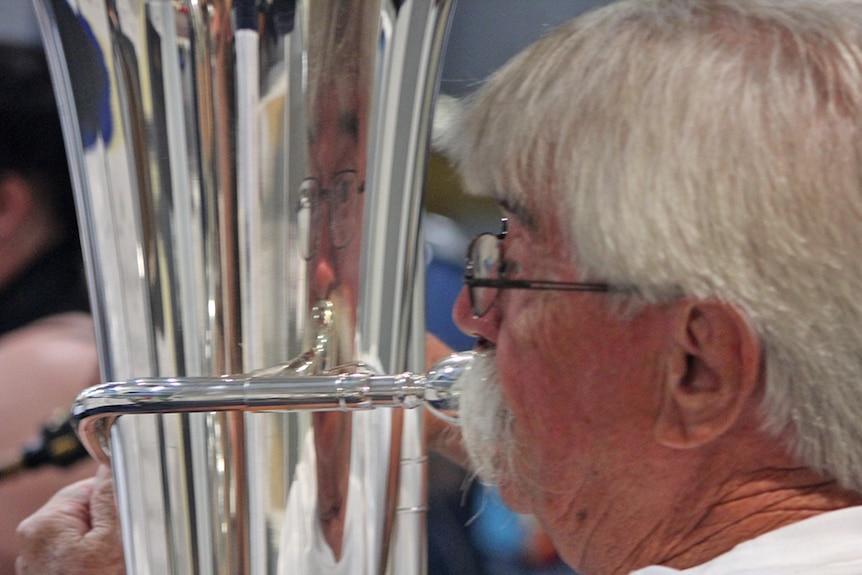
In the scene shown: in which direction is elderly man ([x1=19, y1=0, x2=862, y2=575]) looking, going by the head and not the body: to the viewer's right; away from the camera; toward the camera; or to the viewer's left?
to the viewer's left
